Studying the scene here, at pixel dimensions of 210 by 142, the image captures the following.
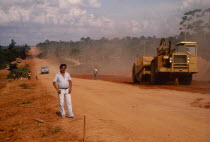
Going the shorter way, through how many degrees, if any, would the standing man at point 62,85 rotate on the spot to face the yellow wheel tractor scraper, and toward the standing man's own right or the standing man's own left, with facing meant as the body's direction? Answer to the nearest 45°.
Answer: approximately 135° to the standing man's own left

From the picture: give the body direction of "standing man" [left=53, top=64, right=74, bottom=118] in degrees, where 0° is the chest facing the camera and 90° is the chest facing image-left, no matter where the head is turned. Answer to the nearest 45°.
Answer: approximately 0°
